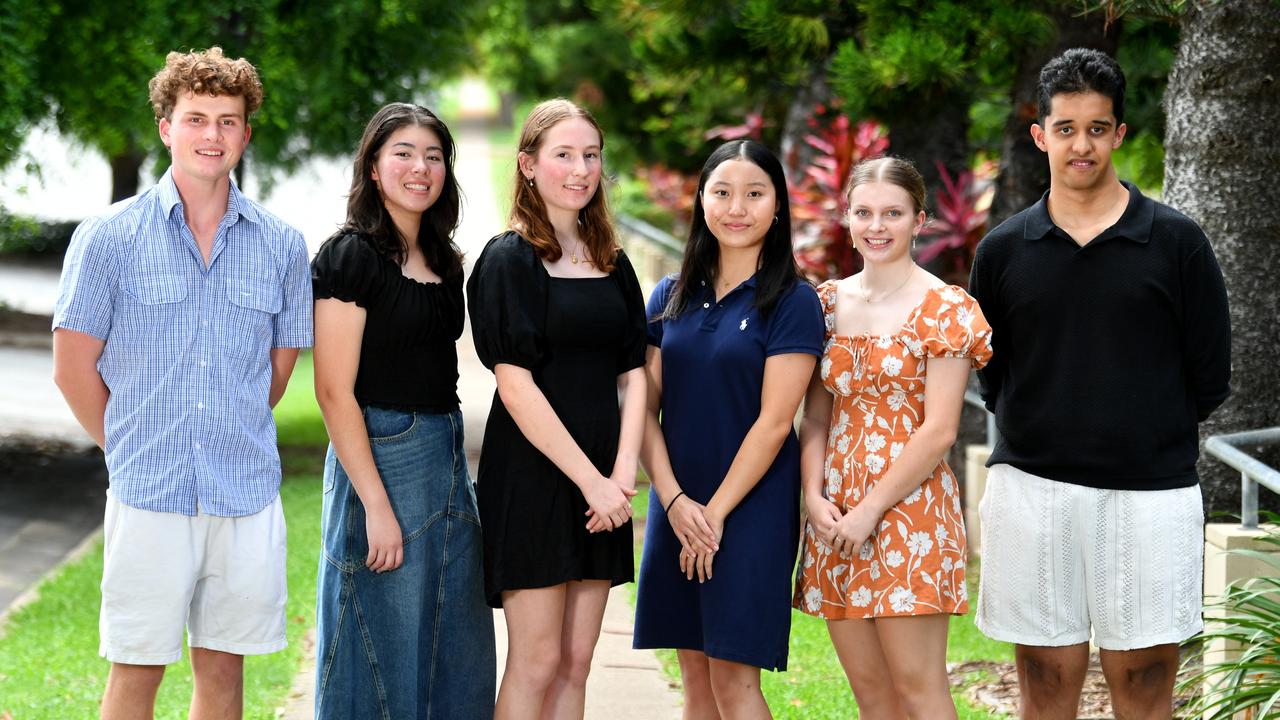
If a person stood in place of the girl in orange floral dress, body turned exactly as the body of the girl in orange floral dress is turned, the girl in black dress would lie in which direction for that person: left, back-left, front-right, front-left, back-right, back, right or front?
front-right

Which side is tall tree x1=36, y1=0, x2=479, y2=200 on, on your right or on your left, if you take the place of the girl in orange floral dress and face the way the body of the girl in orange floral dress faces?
on your right

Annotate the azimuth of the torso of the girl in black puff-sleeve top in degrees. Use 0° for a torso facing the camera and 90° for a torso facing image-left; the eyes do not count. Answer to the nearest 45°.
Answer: approximately 315°

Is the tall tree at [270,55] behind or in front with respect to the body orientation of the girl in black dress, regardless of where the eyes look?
behind

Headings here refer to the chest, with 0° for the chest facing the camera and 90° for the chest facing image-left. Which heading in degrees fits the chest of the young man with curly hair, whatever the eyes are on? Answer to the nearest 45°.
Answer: approximately 0°

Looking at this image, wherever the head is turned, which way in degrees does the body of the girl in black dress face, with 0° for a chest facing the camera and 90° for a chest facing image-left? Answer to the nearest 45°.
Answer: approximately 315°

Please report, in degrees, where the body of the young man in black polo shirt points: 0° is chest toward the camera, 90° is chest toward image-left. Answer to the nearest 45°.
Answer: approximately 0°

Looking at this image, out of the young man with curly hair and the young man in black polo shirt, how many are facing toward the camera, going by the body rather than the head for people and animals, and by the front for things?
2

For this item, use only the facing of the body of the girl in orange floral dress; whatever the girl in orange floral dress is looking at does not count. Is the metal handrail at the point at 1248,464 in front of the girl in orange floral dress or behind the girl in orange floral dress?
behind
